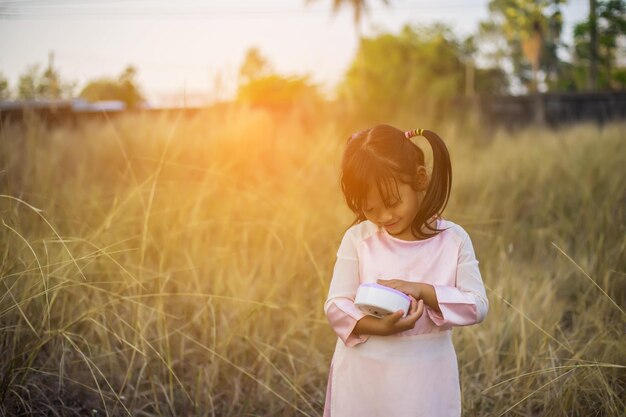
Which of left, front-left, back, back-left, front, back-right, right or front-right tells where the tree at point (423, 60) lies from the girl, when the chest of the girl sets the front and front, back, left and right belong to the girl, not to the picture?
back

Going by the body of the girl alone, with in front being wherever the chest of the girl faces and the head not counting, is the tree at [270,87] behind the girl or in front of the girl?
behind

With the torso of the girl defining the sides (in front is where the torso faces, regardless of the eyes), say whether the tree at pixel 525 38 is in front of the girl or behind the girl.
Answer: behind

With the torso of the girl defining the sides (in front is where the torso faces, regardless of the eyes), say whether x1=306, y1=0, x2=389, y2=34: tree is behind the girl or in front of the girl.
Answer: behind

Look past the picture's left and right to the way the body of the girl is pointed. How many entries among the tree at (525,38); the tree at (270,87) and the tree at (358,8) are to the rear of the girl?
3

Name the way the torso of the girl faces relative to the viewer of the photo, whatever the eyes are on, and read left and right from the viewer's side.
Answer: facing the viewer

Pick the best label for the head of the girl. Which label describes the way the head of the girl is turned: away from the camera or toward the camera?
toward the camera

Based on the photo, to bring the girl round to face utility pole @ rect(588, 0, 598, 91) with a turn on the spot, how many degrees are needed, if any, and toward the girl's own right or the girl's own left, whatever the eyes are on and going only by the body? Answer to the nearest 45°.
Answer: approximately 180°
